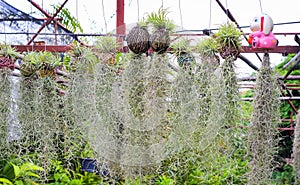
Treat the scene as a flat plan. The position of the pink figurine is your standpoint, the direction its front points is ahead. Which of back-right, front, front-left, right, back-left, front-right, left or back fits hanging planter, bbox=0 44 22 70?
front-right

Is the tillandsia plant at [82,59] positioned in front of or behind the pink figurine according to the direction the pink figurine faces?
in front

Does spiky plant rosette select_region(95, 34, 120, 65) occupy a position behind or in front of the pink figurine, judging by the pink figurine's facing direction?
in front

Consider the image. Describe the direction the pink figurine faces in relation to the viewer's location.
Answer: facing the viewer and to the left of the viewer
